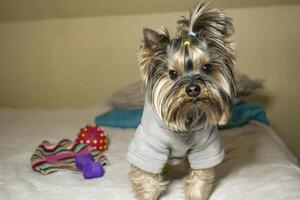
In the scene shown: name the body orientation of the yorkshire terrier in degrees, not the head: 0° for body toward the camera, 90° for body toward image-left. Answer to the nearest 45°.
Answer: approximately 0°

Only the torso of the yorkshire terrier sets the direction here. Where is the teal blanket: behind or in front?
behind

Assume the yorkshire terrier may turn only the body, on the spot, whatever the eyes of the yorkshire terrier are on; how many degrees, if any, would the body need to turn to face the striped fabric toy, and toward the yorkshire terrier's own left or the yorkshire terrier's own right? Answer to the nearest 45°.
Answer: approximately 135° to the yorkshire terrier's own right

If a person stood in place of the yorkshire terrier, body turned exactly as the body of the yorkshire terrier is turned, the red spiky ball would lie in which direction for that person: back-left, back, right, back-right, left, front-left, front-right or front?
back-right
